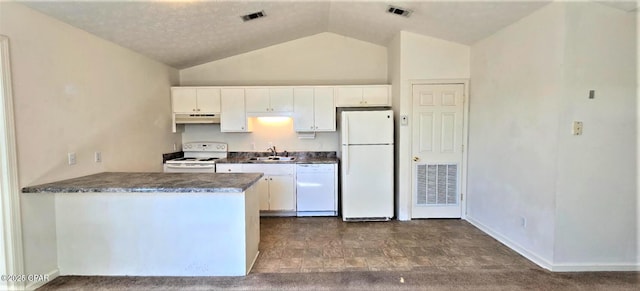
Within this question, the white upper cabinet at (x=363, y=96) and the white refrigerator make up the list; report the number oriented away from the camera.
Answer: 0

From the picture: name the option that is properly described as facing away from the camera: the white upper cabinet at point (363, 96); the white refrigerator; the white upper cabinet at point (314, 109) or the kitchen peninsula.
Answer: the kitchen peninsula

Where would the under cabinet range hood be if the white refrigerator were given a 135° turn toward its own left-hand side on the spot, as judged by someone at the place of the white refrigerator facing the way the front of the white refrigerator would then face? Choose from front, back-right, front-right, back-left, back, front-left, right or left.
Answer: back-left

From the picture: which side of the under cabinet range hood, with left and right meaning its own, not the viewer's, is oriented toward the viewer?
front

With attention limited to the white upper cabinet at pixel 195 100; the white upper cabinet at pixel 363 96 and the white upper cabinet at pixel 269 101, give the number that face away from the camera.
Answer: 0

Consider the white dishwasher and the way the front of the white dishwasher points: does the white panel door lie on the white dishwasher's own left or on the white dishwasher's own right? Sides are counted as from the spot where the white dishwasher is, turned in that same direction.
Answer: on the white dishwasher's own left

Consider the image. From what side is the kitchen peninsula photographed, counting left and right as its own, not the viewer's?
back

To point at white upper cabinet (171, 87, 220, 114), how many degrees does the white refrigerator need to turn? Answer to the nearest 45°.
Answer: approximately 90° to its right

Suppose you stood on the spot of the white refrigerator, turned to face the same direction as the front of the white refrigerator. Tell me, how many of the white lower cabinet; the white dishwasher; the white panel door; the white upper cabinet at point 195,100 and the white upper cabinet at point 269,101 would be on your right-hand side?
4

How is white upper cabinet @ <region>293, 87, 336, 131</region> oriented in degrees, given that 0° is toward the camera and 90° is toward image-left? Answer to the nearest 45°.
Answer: approximately 0°

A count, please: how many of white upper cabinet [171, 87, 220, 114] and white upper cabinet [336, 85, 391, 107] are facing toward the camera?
2

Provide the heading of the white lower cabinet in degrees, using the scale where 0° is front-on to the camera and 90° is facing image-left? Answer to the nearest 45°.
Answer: approximately 0°

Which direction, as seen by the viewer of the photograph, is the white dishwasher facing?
facing the viewer
